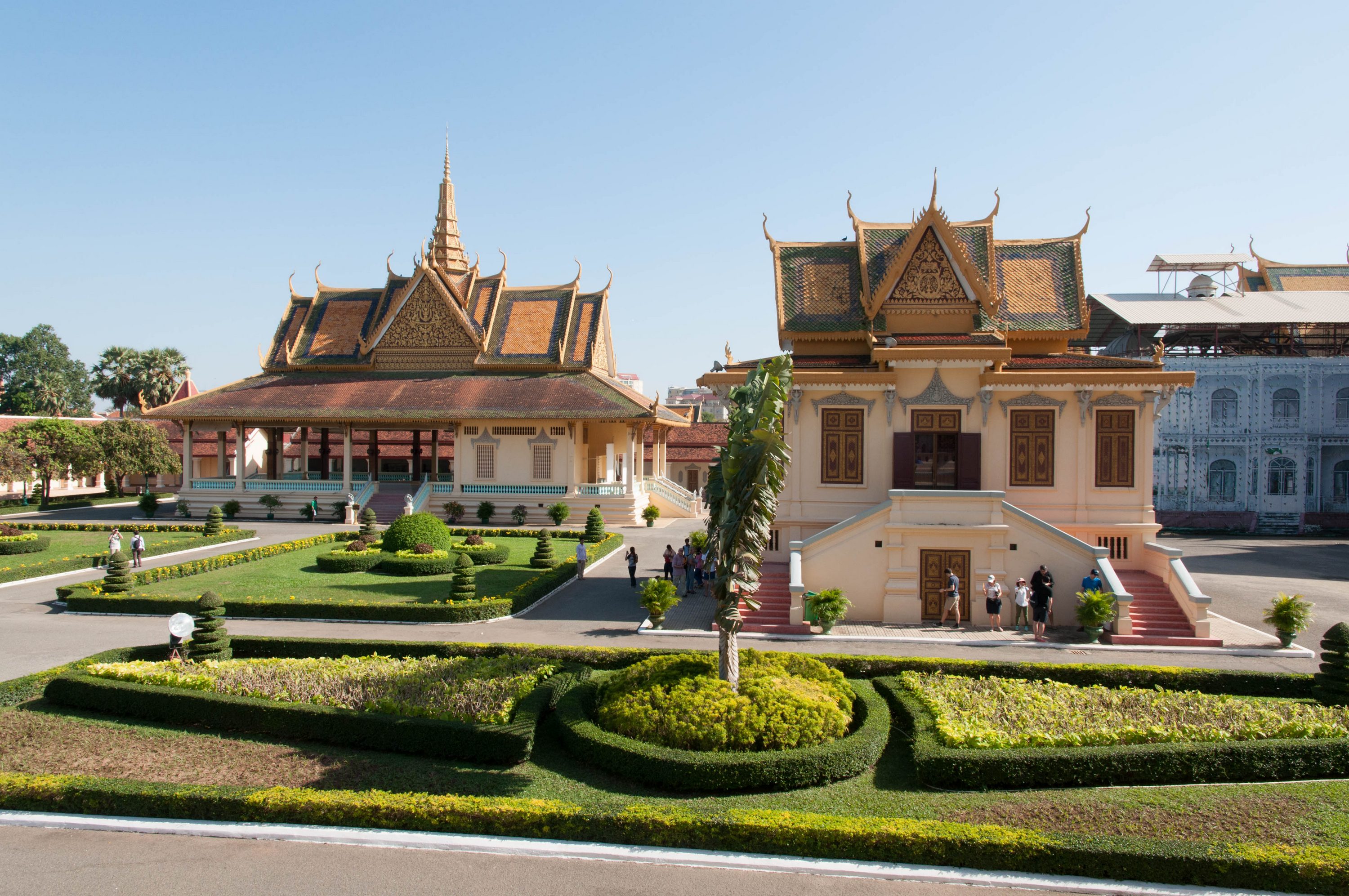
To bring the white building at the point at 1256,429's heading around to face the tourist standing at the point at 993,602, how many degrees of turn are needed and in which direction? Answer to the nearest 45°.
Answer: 0° — it already faces them

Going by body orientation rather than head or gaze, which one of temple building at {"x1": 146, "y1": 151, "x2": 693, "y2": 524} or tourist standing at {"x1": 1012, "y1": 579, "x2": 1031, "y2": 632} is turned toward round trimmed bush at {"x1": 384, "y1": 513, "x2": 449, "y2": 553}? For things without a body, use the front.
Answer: the temple building

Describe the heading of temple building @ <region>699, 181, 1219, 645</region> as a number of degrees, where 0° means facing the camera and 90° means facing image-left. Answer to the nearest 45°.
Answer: approximately 0°

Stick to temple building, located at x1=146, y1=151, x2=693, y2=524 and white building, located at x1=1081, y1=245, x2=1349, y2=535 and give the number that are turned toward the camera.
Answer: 2

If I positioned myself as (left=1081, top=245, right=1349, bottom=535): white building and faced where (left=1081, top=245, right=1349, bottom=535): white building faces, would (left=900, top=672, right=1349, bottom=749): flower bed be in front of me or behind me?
in front

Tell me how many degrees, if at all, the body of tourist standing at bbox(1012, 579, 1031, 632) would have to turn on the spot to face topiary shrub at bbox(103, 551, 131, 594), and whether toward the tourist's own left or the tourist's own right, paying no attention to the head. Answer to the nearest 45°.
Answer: approximately 90° to the tourist's own right

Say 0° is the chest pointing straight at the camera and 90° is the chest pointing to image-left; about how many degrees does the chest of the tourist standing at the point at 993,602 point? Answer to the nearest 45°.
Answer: approximately 0°
